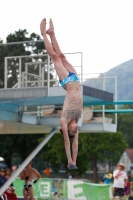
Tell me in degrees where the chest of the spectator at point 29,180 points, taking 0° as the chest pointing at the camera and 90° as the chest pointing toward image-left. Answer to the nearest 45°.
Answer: approximately 180°
